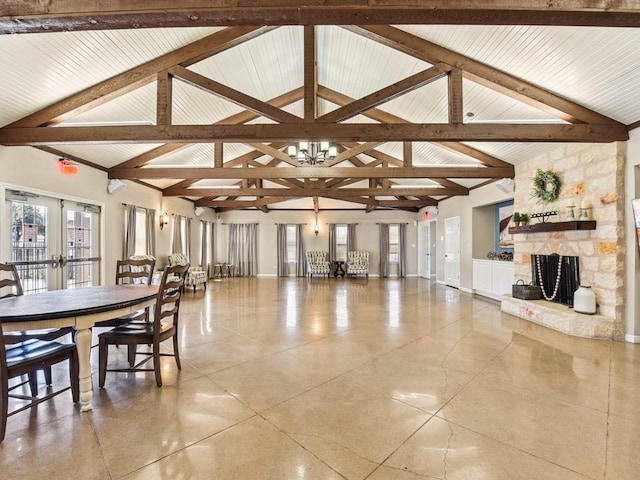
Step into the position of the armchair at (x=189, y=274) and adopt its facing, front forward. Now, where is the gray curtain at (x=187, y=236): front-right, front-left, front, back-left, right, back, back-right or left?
back-left

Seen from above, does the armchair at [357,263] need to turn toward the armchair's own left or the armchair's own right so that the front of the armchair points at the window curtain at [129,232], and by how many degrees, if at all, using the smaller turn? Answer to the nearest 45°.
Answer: approximately 45° to the armchair's own right

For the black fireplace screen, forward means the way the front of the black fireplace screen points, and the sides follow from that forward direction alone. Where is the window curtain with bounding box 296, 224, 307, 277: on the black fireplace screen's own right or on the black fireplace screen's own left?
on the black fireplace screen's own right

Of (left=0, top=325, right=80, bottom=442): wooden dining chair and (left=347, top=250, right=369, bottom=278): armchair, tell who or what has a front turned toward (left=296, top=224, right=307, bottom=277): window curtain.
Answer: the wooden dining chair

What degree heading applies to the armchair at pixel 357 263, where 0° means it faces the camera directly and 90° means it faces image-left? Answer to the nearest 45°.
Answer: approximately 0°

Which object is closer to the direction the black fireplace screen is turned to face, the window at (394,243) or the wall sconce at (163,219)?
the wall sconce

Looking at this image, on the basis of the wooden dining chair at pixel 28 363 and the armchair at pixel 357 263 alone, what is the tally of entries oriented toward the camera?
1

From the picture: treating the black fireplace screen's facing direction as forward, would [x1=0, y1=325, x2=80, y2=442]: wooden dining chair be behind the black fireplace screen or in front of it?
in front

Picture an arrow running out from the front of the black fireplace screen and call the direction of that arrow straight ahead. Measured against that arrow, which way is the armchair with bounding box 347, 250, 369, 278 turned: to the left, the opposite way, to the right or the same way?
to the left

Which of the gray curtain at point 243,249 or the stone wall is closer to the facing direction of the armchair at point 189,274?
the stone wall

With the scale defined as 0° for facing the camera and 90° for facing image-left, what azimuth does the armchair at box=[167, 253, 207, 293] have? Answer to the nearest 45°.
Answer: approximately 315°

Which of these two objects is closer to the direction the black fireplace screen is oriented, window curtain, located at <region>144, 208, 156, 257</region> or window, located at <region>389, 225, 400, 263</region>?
the window curtain

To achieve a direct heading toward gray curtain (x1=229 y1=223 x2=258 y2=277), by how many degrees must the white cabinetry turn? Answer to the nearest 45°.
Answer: approximately 45° to its right
